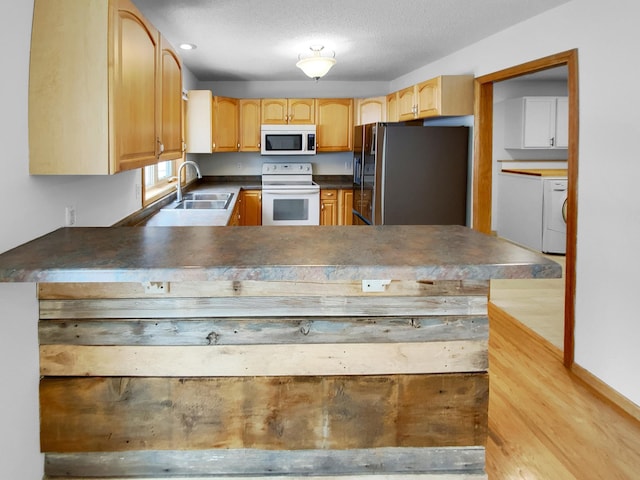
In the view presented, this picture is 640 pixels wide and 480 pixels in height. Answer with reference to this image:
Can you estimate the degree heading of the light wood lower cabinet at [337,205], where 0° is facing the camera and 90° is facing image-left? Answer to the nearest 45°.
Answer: approximately 0°

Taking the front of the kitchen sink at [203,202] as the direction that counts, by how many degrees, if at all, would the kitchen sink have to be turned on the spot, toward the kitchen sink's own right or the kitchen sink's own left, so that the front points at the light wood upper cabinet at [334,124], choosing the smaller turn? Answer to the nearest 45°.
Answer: approximately 45° to the kitchen sink's own left

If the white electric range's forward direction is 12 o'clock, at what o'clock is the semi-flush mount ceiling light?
The semi-flush mount ceiling light is roughly at 12 o'clock from the white electric range.

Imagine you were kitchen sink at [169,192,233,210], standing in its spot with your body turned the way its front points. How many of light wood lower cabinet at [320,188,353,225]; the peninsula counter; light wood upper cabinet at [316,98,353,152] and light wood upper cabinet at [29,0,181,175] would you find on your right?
2

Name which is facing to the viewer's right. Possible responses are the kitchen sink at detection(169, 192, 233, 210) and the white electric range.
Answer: the kitchen sink

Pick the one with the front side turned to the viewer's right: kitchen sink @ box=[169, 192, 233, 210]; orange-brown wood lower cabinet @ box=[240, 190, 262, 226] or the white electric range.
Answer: the kitchen sink

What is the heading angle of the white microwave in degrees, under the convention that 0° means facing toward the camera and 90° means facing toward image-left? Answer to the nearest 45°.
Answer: approximately 0°

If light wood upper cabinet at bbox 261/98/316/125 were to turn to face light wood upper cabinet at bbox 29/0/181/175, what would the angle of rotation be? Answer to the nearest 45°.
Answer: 0° — it already faces it

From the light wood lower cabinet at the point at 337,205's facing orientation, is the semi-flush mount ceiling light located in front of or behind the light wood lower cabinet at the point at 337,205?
in front

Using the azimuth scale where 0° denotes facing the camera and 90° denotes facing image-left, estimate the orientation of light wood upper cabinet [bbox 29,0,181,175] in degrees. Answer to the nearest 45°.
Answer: approximately 315°
